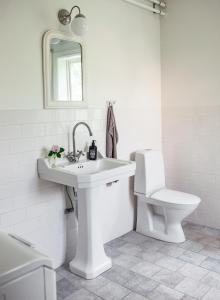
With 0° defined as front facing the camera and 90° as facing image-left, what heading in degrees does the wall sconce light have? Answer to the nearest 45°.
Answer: approximately 315°

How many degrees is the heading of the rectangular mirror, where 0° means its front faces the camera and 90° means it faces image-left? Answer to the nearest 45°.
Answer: approximately 315°

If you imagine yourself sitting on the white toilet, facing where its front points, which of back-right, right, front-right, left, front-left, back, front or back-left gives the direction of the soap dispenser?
right

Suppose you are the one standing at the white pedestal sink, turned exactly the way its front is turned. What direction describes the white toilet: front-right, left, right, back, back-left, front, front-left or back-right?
left
